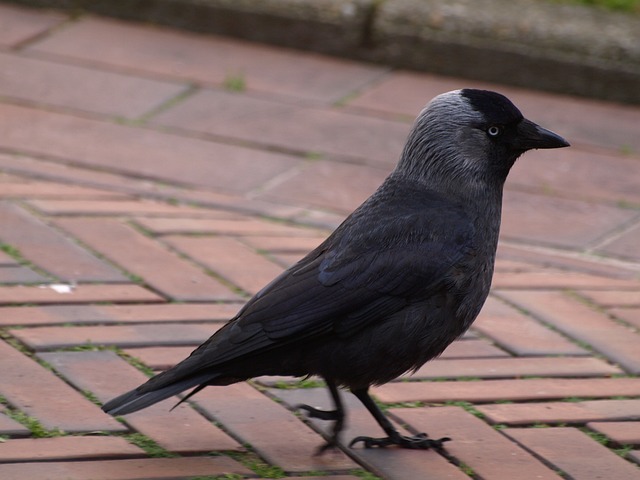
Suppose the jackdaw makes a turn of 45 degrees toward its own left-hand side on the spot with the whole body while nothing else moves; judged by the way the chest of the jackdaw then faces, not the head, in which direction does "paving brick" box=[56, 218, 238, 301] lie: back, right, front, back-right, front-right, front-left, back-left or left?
left

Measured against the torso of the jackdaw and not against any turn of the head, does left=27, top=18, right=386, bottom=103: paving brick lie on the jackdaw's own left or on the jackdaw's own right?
on the jackdaw's own left

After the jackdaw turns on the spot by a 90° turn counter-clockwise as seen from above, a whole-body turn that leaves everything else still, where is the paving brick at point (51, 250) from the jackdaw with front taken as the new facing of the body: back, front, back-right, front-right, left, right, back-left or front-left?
front-left

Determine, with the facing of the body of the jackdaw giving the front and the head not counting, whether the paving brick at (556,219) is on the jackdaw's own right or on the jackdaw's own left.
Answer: on the jackdaw's own left

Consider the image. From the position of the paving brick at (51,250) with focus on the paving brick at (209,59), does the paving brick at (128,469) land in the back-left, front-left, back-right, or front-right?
back-right

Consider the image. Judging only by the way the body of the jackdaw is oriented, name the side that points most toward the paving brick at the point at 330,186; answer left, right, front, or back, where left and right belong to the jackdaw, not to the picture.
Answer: left

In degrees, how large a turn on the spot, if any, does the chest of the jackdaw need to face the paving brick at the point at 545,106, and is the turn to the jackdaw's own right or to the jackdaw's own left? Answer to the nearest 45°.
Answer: approximately 90° to the jackdaw's own left

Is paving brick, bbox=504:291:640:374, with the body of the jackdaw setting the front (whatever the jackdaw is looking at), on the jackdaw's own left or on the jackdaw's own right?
on the jackdaw's own left

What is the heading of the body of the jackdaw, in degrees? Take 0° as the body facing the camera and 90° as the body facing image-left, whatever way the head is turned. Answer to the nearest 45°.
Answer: approximately 270°
